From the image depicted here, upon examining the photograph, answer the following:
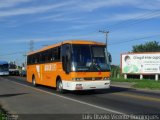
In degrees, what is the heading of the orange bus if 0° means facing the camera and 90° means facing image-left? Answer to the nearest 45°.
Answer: approximately 315°
